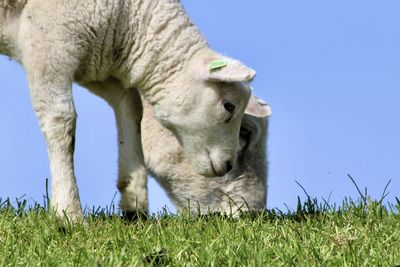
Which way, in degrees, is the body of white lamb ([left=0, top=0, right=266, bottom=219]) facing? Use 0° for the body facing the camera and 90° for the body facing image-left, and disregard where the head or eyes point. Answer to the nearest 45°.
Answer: approximately 270°

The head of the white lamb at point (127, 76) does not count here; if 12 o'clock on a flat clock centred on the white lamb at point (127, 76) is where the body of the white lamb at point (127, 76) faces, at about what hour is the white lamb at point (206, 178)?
the white lamb at point (206, 178) is roughly at 10 o'clock from the white lamb at point (127, 76).
